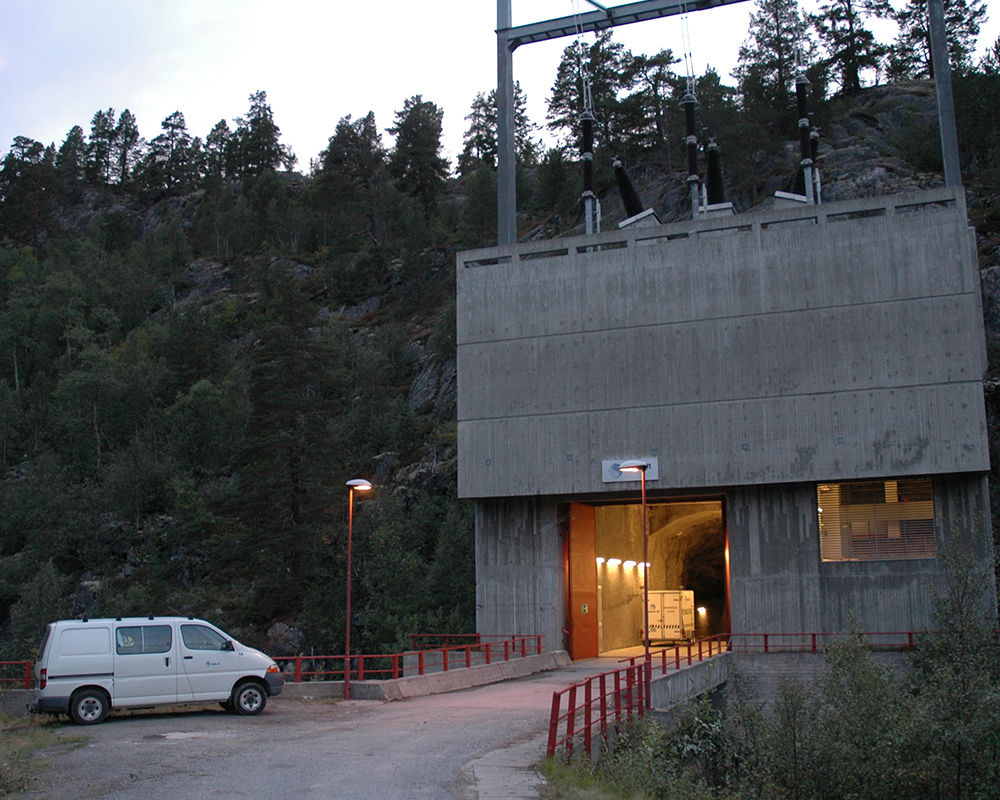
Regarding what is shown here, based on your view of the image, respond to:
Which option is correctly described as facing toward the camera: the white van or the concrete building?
the concrete building

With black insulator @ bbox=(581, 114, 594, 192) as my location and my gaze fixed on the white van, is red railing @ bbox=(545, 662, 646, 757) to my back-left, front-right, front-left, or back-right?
front-left

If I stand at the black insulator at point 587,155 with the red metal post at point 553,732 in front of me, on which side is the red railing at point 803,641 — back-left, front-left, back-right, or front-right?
front-left

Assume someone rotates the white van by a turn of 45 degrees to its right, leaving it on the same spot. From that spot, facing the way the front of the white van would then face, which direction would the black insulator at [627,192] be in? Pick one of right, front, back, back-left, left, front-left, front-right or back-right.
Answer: left

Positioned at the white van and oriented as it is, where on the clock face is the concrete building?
The concrete building is roughly at 11 o'clock from the white van.

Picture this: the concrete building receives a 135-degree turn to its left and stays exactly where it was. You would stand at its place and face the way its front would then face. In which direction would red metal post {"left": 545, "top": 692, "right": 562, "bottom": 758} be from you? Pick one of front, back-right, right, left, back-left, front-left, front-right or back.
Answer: back-right

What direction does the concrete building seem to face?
toward the camera

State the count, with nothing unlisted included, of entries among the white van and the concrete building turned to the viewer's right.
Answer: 1

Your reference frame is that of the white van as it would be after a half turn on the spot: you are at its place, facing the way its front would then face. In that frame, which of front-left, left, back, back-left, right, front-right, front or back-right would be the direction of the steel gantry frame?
back-right

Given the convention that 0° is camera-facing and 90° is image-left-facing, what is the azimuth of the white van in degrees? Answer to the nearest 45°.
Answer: approximately 270°
